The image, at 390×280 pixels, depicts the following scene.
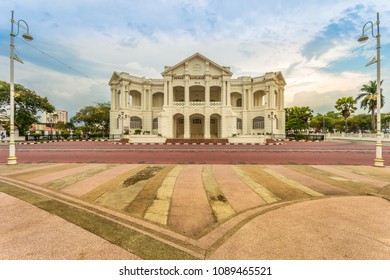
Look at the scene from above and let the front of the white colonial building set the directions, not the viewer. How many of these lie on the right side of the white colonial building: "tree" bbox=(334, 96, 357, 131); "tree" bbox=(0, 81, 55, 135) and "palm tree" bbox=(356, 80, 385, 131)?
1

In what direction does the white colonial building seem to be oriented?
toward the camera

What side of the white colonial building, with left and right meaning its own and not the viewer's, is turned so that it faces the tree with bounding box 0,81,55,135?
right

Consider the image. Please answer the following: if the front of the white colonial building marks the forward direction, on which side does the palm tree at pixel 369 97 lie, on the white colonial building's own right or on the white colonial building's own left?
on the white colonial building's own left
